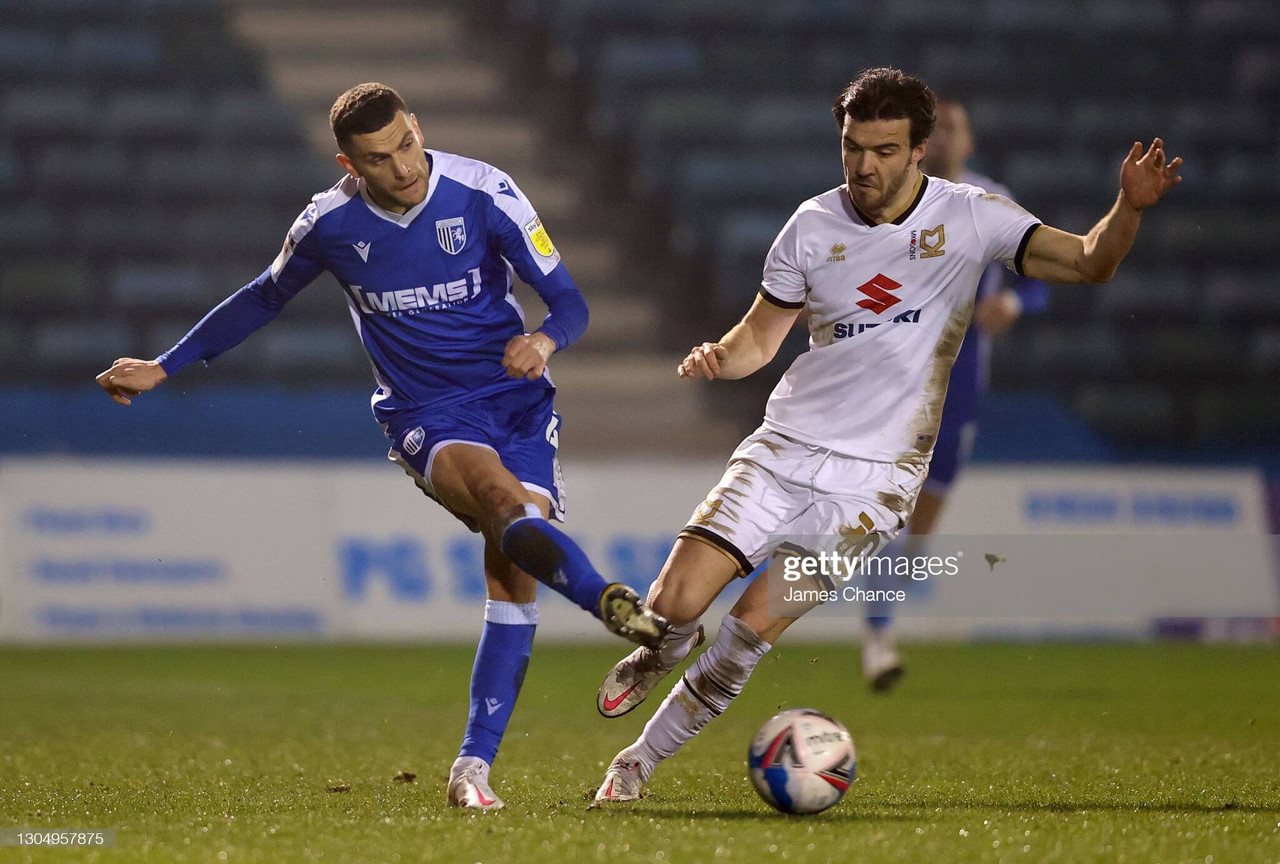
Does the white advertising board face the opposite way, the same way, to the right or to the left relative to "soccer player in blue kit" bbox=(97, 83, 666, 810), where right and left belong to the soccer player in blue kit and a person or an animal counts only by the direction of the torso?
the same way

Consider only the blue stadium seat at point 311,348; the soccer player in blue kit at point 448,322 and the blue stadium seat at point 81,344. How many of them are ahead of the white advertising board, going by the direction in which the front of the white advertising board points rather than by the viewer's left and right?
1

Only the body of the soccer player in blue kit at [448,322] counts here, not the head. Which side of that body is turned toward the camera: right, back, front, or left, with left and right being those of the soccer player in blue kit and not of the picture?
front

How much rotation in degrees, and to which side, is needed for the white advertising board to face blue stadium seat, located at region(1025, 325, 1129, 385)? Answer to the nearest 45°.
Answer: approximately 135° to its left

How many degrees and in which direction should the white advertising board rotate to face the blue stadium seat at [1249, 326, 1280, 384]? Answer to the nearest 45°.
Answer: approximately 135° to its left

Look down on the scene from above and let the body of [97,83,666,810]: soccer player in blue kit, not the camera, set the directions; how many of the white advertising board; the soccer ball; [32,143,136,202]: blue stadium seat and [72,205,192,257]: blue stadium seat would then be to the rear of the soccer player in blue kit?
3

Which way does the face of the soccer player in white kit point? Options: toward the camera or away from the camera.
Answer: toward the camera

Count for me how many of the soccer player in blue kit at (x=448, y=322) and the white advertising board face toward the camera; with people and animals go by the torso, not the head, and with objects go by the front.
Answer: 2

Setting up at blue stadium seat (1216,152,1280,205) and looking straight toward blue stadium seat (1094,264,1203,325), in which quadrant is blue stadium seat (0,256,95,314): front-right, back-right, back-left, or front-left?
front-right

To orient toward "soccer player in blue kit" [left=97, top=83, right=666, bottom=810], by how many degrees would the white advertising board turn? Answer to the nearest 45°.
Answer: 0° — it already faces them

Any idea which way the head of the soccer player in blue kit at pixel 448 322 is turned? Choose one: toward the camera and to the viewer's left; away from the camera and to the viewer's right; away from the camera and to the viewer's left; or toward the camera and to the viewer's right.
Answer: toward the camera and to the viewer's right

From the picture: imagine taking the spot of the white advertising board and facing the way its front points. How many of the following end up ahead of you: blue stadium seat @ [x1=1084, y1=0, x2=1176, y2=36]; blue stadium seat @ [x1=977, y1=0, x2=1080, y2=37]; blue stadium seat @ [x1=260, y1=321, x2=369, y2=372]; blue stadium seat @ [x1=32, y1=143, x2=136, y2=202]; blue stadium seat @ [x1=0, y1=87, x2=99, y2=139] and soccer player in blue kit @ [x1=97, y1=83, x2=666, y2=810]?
1

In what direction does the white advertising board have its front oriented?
toward the camera
